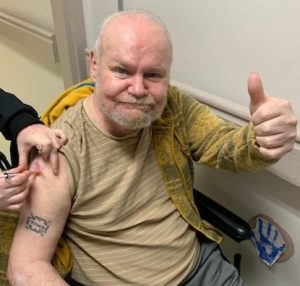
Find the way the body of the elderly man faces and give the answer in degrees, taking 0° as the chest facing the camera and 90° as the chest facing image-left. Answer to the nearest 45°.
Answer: approximately 315°
